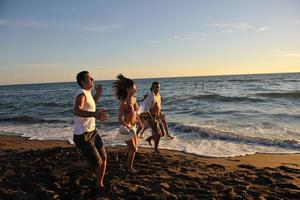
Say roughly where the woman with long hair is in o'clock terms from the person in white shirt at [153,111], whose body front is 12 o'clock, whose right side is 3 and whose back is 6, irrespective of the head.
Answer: The woman with long hair is roughly at 2 o'clock from the person in white shirt.

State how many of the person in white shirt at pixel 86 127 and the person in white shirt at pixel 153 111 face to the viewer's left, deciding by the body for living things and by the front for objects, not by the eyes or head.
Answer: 0

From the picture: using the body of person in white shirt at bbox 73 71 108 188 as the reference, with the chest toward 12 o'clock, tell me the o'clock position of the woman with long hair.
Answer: The woman with long hair is roughly at 10 o'clock from the person in white shirt.

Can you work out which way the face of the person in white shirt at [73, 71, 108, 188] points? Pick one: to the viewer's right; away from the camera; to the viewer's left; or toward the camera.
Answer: to the viewer's right

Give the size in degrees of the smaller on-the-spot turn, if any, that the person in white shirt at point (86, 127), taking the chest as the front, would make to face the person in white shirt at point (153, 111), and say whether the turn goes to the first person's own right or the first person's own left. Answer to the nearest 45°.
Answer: approximately 45° to the first person's own left

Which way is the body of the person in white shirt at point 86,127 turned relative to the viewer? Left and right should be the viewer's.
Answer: facing to the right of the viewer
